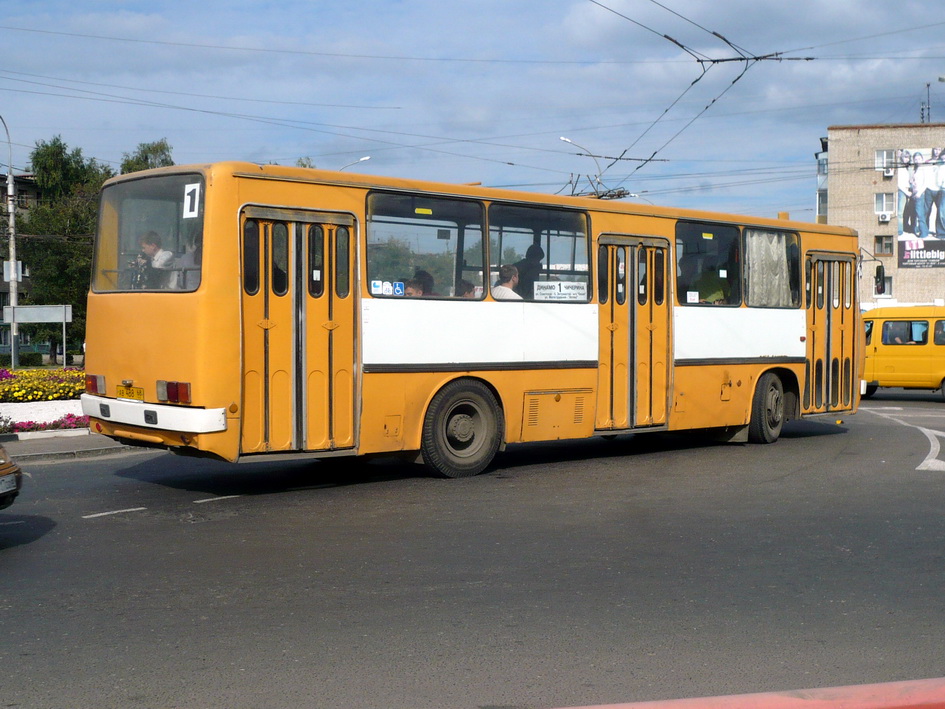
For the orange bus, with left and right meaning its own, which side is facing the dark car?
back

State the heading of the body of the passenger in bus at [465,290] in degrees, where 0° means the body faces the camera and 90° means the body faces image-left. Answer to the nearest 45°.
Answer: approximately 225°

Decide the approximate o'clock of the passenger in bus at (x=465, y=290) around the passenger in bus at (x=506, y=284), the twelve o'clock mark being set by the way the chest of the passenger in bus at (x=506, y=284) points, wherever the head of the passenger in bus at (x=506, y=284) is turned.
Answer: the passenger in bus at (x=465, y=290) is roughly at 6 o'clock from the passenger in bus at (x=506, y=284).

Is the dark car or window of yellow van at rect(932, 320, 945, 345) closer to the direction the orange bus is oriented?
the window of yellow van

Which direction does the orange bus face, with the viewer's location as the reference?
facing away from the viewer and to the right of the viewer

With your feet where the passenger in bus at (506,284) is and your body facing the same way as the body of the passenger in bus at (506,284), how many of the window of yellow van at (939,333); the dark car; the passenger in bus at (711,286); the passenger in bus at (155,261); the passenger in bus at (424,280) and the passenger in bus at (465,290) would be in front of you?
2

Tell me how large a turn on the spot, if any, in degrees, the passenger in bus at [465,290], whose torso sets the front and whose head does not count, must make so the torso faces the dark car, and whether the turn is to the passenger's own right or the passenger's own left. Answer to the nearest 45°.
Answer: approximately 180°

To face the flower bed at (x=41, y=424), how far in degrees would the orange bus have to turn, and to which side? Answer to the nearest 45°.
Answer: approximately 90° to its left

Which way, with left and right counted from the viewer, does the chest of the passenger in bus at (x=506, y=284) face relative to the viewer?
facing away from the viewer and to the right of the viewer

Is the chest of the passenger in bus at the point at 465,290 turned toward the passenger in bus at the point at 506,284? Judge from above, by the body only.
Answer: yes

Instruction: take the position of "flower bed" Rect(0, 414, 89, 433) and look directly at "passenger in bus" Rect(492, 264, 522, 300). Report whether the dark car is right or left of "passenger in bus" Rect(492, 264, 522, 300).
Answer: right
